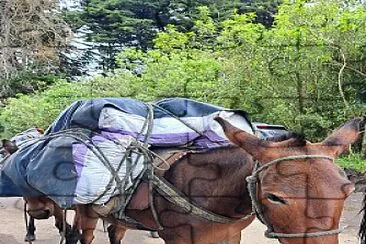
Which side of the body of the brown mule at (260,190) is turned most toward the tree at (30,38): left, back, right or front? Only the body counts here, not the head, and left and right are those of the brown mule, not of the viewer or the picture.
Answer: back

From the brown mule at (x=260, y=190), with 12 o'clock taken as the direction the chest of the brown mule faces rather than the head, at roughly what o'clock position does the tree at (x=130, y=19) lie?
The tree is roughly at 7 o'clock from the brown mule.

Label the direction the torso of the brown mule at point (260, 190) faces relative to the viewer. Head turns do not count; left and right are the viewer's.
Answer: facing the viewer and to the right of the viewer
